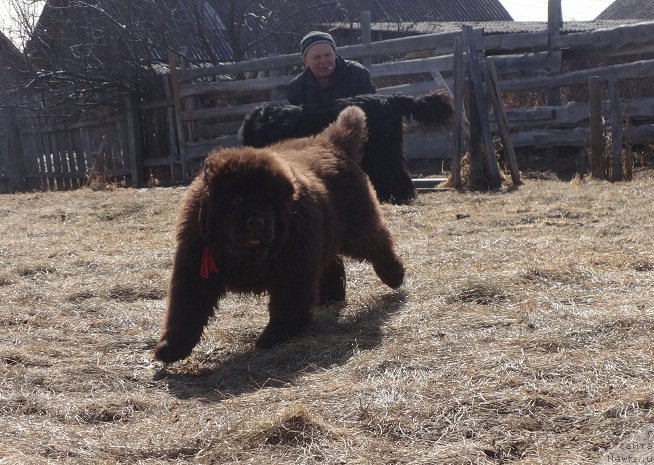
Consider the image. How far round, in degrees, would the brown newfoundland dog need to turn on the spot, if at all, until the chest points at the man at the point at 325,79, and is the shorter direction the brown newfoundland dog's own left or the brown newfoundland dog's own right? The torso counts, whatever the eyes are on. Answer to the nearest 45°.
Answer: approximately 135° to the brown newfoundland dog's own right

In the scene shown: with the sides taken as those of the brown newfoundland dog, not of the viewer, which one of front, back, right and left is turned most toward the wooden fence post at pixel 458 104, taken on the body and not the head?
back

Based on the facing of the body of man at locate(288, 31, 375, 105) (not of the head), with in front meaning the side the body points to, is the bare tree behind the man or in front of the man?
behind

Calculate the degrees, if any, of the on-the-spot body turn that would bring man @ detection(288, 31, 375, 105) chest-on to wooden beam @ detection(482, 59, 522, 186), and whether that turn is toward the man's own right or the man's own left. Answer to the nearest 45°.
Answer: approximately 135° to the man's own left

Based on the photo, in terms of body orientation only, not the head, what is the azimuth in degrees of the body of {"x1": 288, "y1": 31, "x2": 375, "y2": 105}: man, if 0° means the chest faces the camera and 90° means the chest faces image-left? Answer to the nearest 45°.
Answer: approximately 0°

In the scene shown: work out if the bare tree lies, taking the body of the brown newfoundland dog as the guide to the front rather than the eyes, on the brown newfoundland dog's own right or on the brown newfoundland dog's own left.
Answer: on the brown newfoundland dog's own right

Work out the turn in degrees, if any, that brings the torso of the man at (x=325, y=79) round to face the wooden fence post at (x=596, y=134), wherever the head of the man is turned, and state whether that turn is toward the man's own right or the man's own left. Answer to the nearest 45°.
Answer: approximately 135° to the man's own left

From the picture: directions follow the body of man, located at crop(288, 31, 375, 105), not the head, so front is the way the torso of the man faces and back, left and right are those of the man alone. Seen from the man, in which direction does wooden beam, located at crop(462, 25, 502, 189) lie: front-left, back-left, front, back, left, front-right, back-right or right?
back-left

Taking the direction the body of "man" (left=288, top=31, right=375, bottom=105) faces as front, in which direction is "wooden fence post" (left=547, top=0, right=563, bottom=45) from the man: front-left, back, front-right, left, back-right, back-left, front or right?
back-left

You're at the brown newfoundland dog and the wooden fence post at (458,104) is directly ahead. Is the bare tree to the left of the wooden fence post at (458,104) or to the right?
left

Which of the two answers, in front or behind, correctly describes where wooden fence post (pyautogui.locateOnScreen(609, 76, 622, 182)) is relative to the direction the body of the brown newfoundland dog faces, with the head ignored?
behind
